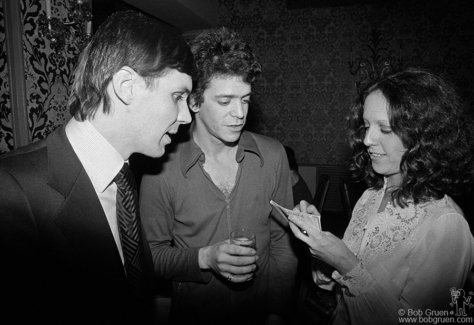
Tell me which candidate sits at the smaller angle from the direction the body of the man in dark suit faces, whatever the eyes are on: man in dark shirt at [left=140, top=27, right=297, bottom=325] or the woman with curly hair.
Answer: the woman with curly hair

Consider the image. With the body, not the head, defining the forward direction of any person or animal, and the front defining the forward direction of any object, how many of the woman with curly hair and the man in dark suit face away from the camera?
0

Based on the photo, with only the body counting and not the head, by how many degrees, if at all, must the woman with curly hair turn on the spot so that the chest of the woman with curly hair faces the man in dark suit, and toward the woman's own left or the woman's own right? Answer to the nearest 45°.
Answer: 0° — they already face them

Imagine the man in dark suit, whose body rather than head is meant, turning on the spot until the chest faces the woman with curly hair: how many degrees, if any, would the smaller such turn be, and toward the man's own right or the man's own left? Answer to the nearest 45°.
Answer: approximately 45° to the man's own left

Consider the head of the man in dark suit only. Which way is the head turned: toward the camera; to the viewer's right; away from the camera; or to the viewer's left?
to the viewer's right

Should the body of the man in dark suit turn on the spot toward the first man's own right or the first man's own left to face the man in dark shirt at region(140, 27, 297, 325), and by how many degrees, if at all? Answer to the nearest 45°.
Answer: approximately 90° to the first man's own left

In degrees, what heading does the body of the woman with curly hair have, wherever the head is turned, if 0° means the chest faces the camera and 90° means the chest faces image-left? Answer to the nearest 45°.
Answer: approximately 45°

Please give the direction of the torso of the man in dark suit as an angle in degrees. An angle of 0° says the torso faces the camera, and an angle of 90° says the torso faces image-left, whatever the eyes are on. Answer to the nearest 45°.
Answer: approximately 315°
